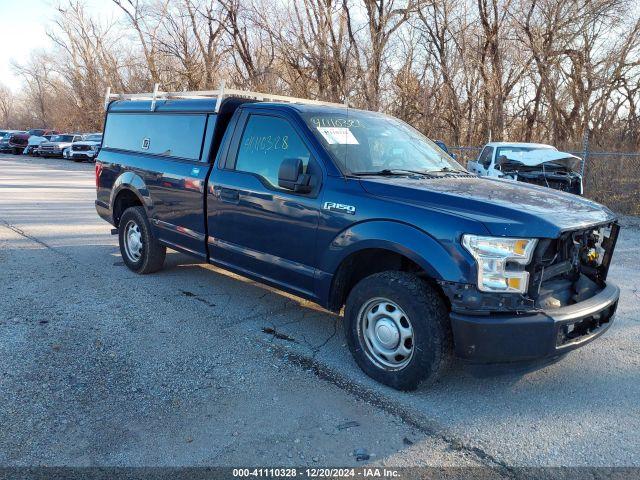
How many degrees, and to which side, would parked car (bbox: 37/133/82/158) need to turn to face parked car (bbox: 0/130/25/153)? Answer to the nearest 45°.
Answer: approximately 135° to its right

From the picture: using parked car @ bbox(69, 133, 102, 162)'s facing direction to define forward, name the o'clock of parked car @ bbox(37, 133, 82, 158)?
parked car @ bbox(37, 133, 82, 158) is roughly at 4 o'clock from parked car @ bbox(69, 133, 102, 162).

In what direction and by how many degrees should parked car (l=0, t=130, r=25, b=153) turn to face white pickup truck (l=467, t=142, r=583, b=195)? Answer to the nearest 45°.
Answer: approximately 45° to its left

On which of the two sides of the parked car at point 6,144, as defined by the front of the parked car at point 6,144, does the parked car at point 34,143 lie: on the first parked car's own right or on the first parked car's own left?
on the first parked car's own left

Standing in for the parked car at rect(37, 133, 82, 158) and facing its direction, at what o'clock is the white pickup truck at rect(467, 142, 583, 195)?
The white pickup truck is roughly at 10 o'clock from the parked car.

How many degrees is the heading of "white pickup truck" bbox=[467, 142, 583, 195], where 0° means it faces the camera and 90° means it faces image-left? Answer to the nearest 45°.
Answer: approximately 315°

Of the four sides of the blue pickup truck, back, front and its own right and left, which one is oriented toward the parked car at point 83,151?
back

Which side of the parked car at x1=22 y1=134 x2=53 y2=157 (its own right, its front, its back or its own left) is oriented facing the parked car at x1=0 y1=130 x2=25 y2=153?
right

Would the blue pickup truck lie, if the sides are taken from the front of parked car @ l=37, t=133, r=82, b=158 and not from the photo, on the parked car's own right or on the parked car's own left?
on the parked car's own left

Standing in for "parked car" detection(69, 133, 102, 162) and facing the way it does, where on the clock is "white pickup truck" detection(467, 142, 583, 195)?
The white pickup truck is roughly at 10 o'clock from the parked car.

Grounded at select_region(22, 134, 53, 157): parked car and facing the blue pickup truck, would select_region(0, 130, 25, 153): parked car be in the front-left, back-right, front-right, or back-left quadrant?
back-right
